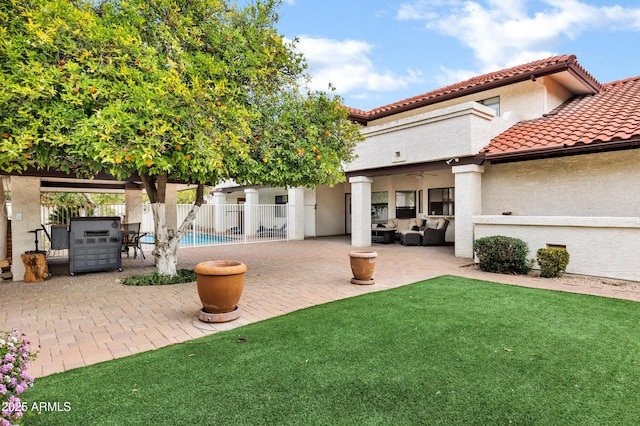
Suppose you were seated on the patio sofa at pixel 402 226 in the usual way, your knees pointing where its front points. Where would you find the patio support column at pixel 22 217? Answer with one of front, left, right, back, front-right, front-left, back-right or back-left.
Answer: front-right

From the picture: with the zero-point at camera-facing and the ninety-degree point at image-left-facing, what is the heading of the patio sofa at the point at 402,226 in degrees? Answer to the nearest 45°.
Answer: approximately 0°

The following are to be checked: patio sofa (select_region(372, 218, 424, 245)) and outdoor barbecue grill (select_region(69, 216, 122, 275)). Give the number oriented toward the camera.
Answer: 2

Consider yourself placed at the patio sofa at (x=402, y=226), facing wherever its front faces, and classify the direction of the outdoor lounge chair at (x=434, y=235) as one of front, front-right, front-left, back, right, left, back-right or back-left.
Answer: front-left

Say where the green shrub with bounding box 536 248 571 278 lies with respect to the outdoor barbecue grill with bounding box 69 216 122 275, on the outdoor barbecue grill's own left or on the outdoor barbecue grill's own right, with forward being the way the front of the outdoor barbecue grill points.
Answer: on the outdoor barbecue grill's own left

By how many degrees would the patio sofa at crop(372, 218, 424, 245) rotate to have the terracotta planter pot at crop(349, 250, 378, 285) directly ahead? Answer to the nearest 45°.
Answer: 0° — it already faces it

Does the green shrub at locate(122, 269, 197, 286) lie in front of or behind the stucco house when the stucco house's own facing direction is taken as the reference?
in front

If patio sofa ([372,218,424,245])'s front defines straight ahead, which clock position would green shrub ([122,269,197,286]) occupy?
The green shrub is roughly at 1 o'clock from the patio sofa.

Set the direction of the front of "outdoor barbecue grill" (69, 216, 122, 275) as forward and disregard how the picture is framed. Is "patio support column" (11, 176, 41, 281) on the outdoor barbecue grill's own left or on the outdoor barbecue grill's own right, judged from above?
on the outdoor barbecue grill's own right

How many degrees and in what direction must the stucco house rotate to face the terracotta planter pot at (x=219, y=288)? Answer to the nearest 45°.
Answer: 0° — it already faces it

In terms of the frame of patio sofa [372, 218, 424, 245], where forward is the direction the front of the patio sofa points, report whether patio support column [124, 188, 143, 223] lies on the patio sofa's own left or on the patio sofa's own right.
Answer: on the patio sofa's own right

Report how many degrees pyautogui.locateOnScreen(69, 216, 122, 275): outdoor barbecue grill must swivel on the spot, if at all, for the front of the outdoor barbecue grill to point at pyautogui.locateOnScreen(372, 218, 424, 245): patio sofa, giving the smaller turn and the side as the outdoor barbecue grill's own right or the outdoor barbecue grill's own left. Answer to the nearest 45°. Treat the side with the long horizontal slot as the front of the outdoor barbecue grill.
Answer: approximately 90° to the outdoor barbecue grill's own left
